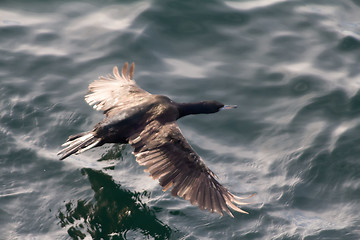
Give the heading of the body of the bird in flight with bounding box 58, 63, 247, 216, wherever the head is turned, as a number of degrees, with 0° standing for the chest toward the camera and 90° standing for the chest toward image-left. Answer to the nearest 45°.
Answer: approximately 270°
